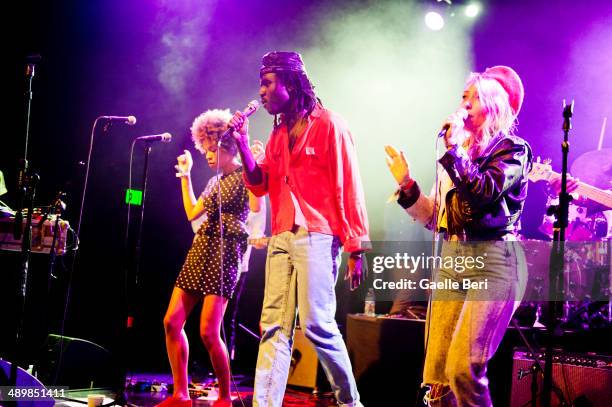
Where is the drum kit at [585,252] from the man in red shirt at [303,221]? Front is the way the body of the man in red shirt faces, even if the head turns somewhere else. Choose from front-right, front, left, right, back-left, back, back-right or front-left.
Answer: back

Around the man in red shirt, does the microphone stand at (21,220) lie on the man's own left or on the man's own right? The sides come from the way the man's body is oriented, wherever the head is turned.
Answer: on the man's own right

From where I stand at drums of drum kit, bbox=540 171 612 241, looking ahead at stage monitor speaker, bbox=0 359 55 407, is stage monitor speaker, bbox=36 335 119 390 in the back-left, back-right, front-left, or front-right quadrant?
front-right

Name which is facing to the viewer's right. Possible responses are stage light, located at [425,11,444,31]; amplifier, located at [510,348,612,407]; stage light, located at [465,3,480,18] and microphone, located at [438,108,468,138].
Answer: the microphone

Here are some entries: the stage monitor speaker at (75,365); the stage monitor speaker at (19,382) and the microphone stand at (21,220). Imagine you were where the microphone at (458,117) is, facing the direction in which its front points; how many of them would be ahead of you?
0

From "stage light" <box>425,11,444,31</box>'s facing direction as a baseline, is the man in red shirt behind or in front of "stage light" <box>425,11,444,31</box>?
in front

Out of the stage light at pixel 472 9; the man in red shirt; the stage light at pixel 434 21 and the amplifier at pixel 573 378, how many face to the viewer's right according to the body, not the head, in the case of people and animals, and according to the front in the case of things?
0

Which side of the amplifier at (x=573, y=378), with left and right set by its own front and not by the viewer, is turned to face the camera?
front

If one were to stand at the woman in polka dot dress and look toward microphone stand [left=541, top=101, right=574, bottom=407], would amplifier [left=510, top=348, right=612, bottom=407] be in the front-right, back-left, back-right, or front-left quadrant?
front-left

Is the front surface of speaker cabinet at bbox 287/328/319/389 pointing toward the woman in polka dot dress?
no

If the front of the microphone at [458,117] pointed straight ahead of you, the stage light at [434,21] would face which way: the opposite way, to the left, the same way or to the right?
to the right

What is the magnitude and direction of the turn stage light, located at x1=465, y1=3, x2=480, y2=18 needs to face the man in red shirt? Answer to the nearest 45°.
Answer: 0° — it already faces them
